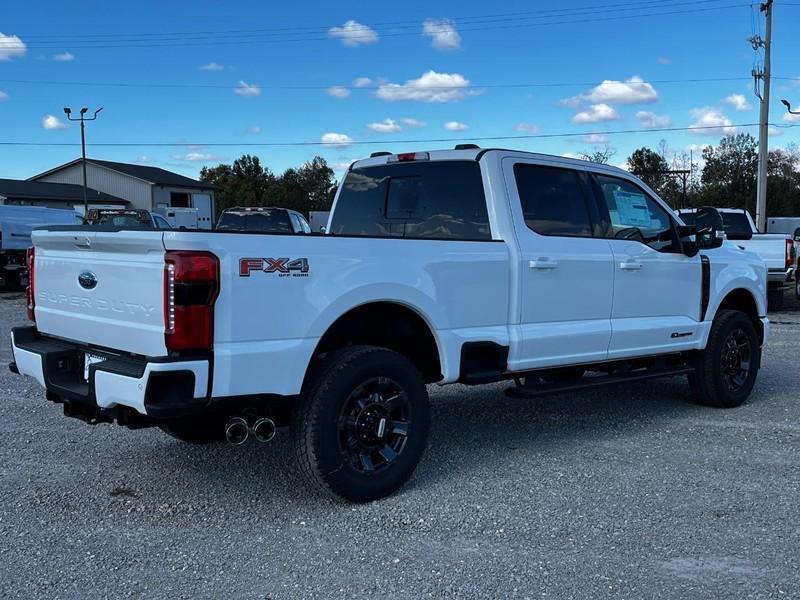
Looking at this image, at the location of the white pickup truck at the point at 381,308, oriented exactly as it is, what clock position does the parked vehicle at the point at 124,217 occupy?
The parked vehicle is roughly at 10 o'clock from the white pickup truck.

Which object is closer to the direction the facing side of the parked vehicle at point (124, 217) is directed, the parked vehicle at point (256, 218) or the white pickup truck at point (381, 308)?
the white pickup truck

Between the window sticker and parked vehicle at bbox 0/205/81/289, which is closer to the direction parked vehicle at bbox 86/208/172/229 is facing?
the parked vehicle

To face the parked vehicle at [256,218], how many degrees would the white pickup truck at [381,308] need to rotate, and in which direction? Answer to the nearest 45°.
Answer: approximately 45° to its left

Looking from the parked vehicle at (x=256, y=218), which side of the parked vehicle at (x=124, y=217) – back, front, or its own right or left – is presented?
right

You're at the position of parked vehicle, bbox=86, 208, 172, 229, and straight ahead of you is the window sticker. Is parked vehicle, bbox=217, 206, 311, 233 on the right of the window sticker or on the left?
left

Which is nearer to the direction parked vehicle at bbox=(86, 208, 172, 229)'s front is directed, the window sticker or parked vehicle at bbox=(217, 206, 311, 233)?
the window sticker

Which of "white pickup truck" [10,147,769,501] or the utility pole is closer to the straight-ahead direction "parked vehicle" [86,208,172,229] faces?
the white pickup truck

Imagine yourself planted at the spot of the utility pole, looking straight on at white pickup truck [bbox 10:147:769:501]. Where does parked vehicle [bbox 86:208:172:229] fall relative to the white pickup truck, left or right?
right

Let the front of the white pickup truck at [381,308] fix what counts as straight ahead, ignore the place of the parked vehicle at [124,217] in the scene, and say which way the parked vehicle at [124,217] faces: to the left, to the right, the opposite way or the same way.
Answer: the opposite way

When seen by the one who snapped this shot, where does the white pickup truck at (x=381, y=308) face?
facing away from the viewer and to the right of the viewer
